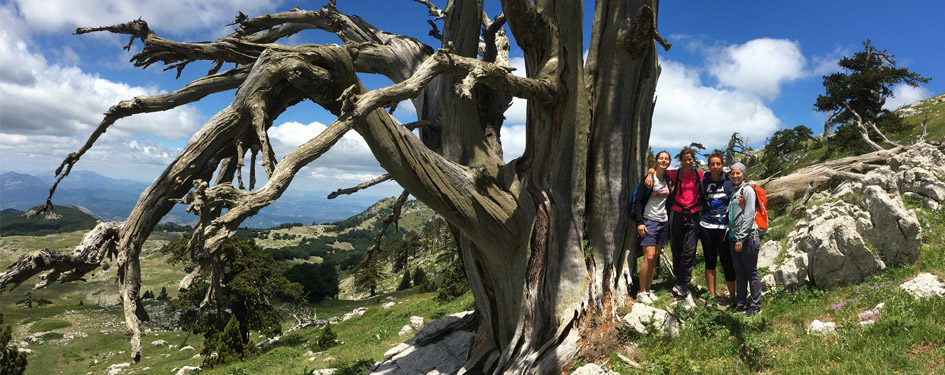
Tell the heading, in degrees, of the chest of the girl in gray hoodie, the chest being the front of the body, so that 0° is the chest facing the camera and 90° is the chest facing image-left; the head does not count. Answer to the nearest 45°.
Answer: approximately 45°

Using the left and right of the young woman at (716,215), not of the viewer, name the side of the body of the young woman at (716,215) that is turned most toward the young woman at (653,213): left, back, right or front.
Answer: right

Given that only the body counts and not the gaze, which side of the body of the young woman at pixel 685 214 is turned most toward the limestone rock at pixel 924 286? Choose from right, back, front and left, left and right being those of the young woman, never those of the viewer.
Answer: left

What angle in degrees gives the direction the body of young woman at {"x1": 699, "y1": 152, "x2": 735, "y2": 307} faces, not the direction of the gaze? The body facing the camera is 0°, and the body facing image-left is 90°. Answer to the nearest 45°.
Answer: approximately 0°

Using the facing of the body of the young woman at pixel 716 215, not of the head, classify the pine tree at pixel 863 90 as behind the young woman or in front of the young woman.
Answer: behind

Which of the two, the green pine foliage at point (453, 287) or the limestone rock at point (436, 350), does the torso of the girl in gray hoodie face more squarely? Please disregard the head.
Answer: the limestone rock
